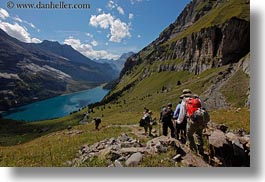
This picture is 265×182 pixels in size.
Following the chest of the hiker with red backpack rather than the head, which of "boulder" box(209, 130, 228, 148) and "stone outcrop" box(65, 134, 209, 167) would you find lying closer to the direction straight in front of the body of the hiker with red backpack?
the stone outcrop

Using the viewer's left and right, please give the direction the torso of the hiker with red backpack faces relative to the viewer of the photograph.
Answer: facing away from the viewer and to the left of the viewer

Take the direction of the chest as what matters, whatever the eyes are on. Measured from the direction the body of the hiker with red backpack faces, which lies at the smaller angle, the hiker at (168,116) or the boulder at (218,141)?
the hiker

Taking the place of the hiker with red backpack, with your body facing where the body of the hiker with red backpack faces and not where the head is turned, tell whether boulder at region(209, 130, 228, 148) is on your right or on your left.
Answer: on your right

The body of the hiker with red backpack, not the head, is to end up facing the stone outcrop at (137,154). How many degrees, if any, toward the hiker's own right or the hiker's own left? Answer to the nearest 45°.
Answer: approximately 45° to the hiker's own left
